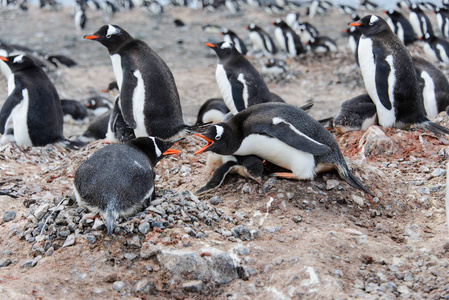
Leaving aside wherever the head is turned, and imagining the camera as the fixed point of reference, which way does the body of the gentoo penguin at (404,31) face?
to the viewer's left

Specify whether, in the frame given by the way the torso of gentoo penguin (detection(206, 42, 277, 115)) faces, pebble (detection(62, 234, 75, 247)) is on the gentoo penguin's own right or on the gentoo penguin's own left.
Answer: on the gentoo penguin's own left

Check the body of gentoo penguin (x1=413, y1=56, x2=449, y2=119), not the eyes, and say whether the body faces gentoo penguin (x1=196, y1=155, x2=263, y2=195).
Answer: no

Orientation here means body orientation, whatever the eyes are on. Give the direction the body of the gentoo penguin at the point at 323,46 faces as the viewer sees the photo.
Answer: to the viewer's left

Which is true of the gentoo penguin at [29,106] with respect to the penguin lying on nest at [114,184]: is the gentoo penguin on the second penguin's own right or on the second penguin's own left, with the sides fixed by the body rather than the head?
on the second penguin's own left

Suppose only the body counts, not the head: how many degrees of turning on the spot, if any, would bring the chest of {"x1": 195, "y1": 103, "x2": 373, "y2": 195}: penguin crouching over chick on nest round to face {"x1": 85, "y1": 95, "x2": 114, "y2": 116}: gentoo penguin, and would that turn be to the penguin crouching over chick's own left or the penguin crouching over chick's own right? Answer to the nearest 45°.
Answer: approximately 45° to the penguin crouching over chick's own right

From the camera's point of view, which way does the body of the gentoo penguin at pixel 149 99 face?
to the viewer's left

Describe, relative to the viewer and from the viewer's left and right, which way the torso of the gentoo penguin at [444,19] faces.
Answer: facing to the left of the viewer

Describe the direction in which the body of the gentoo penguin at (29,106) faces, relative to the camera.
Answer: to the viewer's left

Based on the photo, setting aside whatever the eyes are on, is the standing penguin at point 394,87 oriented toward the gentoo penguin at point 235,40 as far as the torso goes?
no

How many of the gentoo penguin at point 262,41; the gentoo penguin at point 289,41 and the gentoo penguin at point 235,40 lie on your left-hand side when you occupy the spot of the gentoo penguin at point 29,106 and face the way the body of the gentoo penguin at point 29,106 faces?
0

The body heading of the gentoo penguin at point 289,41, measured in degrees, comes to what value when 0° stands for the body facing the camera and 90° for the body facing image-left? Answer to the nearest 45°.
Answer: approximately 90°

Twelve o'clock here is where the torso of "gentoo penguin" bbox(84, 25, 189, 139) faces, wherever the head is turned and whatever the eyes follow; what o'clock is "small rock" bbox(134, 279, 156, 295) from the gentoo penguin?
The small rock is roughly at 9 o'clock from the gentoo penguin.

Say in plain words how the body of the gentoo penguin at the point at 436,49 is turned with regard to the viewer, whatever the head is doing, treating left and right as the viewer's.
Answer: facing to the left of the viewer

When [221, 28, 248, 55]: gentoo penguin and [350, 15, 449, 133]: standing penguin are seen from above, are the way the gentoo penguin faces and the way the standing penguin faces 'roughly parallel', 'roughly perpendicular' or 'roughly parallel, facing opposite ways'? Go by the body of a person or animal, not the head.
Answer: roughly parallel

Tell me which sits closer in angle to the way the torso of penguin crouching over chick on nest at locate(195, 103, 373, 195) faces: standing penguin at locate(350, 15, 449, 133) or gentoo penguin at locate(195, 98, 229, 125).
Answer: the gentoo penguin
